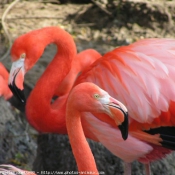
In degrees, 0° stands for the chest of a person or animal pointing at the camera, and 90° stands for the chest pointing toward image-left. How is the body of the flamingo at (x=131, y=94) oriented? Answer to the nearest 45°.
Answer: approximately 90°

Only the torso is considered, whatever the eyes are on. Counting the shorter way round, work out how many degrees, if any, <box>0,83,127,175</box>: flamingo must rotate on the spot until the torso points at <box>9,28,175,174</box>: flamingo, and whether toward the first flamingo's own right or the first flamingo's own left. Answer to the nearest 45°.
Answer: approximately 45° to the first flamingo's own left

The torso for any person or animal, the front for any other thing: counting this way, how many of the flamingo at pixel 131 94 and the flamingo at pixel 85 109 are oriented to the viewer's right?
1

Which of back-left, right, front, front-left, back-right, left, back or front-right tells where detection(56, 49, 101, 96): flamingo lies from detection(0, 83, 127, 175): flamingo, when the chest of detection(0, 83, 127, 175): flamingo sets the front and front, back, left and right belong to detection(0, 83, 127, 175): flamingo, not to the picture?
left

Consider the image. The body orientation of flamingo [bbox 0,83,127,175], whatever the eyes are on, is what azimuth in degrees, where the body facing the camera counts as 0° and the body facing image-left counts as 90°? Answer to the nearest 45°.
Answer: approximately 270°

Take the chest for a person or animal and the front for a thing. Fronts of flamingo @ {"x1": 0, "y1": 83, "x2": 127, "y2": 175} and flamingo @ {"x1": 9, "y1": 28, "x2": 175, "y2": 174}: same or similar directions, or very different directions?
very different directions

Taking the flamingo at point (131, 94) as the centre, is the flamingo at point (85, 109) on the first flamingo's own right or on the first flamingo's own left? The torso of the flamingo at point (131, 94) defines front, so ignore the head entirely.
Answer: on the first flamingo's own left
